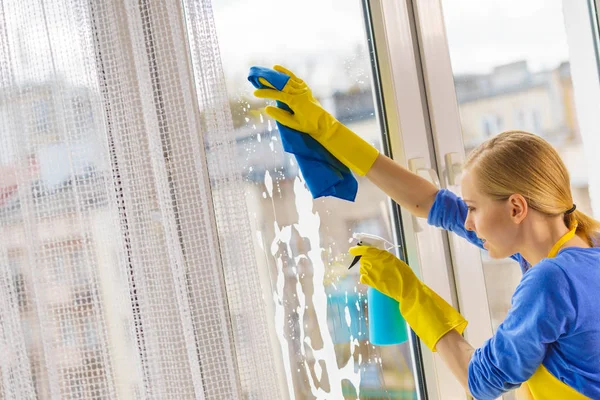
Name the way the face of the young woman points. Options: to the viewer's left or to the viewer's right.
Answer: to the viewer's left

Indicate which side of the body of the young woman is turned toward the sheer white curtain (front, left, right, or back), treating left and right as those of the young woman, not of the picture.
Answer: front

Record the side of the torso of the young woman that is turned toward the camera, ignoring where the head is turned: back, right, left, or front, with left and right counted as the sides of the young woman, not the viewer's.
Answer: left
